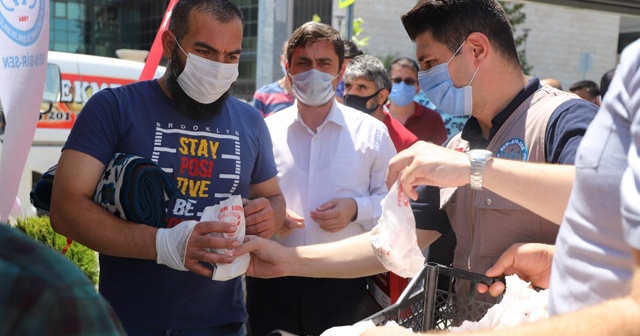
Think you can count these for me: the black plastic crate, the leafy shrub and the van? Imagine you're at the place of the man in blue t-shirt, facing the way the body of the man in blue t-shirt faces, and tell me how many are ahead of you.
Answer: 1

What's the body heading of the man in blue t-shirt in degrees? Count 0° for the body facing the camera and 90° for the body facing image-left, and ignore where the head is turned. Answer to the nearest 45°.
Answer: approximately 315°

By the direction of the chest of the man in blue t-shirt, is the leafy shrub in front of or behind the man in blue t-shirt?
behind
